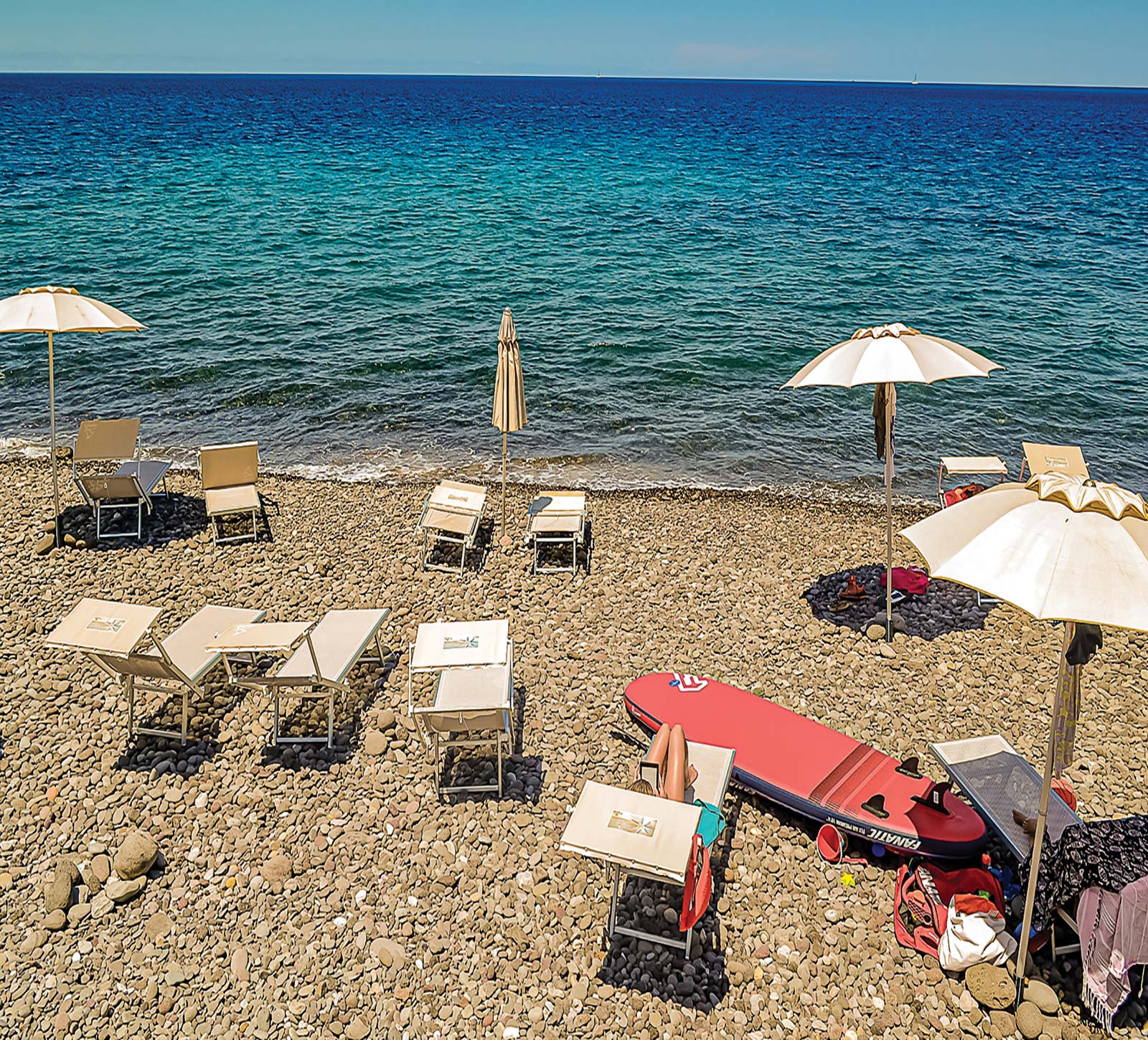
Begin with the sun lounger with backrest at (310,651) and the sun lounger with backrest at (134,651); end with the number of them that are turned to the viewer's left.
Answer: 0

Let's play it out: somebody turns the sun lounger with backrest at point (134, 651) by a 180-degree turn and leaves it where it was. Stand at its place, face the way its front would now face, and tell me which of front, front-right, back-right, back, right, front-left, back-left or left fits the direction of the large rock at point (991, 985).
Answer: left

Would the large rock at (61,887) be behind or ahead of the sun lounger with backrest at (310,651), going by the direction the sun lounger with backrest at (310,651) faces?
behind

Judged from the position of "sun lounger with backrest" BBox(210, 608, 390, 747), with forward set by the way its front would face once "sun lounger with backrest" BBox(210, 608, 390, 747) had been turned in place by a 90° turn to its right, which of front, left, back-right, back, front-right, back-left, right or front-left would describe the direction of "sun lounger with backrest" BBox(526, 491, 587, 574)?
left

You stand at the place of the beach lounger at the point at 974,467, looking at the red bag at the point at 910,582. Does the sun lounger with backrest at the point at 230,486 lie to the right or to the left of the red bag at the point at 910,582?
right

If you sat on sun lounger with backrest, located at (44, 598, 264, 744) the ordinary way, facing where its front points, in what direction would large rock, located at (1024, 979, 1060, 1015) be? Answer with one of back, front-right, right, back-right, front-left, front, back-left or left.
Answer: right
